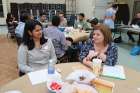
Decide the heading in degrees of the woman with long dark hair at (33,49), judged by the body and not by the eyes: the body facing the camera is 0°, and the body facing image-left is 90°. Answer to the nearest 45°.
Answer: approximately 315°

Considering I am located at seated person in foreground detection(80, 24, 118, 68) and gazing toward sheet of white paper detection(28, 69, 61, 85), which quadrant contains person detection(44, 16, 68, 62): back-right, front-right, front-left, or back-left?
back-right

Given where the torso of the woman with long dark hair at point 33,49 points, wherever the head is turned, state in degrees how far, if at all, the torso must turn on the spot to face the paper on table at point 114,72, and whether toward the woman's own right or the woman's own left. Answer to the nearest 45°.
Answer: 0° — they already face it

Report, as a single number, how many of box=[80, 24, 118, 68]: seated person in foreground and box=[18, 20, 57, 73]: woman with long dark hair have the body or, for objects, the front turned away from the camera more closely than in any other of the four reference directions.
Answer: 0

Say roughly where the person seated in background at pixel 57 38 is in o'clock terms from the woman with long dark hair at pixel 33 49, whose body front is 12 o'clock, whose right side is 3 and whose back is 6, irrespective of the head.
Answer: The person seated in background is roughly at 8 o'clock from the woman with long dark hair.

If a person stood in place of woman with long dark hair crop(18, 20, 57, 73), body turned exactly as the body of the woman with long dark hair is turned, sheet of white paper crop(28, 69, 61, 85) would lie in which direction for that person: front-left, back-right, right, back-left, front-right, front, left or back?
front-right

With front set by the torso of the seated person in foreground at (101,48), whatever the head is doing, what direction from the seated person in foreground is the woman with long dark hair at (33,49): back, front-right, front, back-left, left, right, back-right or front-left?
front-right

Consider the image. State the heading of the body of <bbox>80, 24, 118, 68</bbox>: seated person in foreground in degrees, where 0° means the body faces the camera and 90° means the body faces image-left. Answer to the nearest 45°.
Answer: approximately 45°

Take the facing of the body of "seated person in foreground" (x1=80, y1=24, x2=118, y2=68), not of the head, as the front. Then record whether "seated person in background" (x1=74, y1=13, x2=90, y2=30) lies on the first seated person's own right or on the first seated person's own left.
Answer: on the first seated person's own right
